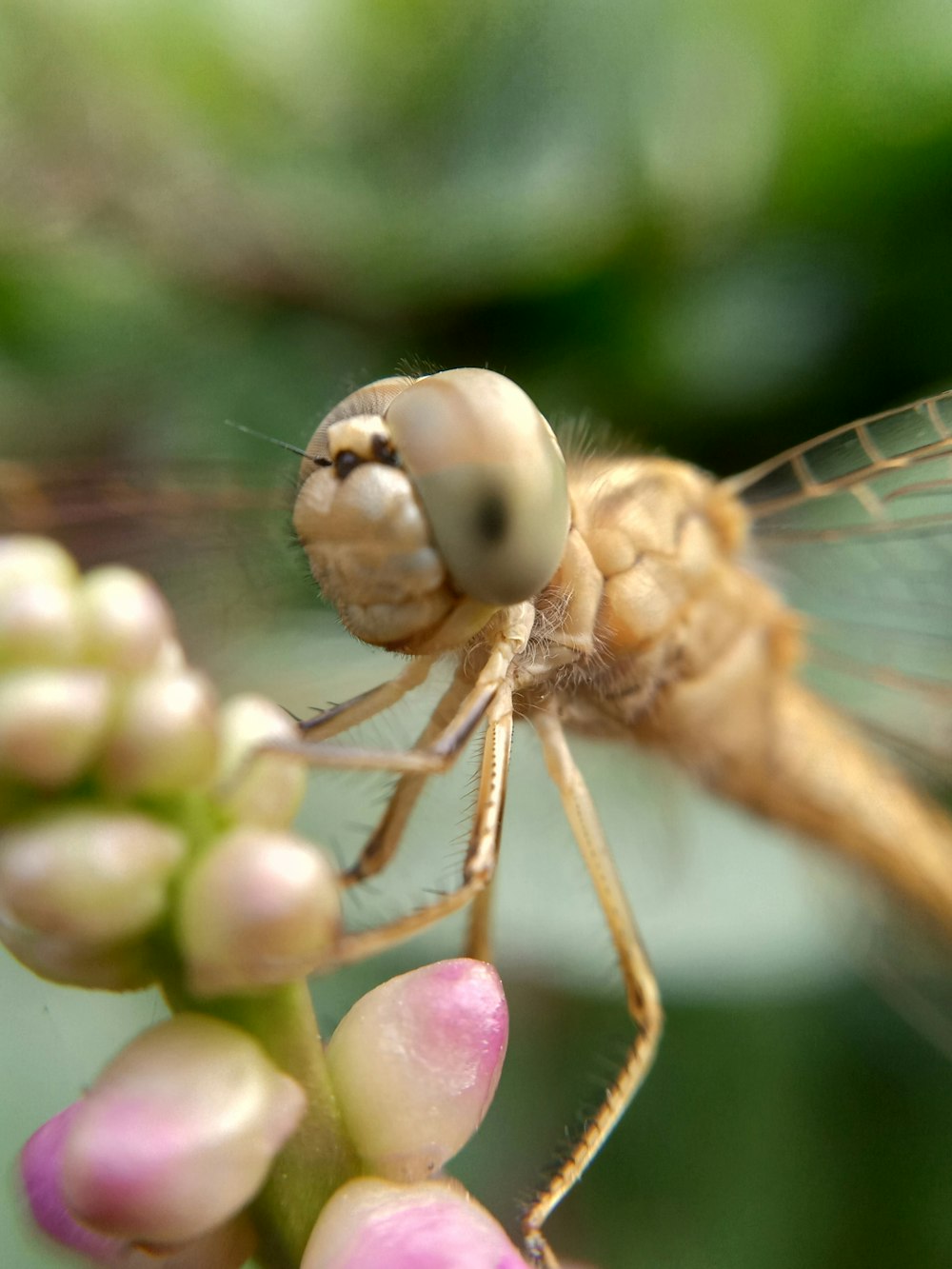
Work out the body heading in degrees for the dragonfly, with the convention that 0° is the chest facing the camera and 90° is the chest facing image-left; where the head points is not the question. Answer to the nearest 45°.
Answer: approximately 45°
